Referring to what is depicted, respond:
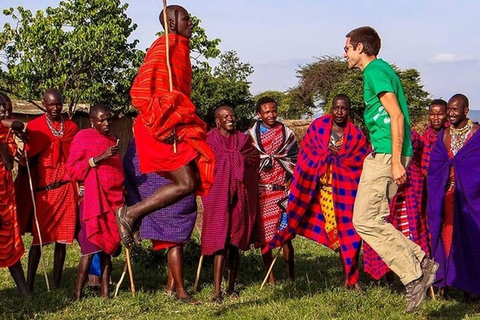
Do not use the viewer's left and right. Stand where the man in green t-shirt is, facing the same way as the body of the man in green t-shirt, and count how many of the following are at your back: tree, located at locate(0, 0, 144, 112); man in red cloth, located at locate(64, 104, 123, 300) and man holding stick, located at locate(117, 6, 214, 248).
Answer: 0

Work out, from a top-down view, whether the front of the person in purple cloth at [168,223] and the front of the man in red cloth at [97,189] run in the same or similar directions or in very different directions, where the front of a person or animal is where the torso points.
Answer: same or similar directions

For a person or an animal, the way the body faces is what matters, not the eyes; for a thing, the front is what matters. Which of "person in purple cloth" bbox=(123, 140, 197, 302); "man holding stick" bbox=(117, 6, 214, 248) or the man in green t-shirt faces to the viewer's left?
the man in green t-shirt

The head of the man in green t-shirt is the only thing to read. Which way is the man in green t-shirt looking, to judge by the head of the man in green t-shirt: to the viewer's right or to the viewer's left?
to the viewer's left

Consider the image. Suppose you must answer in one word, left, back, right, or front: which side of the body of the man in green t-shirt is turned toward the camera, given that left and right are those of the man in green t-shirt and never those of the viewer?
left

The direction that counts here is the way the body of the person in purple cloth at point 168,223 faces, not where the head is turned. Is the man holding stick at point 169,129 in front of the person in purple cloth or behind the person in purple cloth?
in front

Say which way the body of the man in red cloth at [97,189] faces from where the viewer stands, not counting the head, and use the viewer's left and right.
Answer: facing the viewer and to the right of the viewer

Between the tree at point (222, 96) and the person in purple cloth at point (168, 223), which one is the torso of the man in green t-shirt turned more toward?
the person in purple cloth
